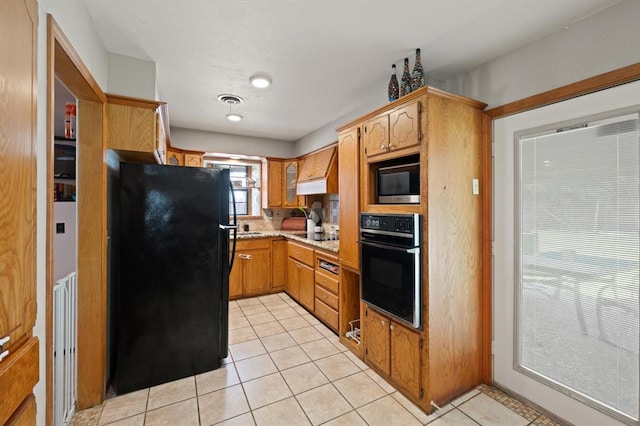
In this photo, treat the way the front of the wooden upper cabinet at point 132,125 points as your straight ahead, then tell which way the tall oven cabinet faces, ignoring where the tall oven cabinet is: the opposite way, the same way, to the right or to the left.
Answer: the opposite way

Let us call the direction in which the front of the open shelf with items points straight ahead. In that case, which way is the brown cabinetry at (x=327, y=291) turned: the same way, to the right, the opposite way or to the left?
to the right

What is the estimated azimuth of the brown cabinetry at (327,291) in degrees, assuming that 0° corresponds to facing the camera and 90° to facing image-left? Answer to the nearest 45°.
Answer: approximately 45°

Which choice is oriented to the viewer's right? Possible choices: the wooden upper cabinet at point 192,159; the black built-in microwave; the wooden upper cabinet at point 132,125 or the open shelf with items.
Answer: the wooden upper cabinet at point 132,125

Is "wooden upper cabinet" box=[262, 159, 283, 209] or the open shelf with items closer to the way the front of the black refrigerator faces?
the wooden upper cabinet

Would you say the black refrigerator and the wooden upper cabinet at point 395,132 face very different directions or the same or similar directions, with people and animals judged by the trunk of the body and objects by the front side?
very different directions

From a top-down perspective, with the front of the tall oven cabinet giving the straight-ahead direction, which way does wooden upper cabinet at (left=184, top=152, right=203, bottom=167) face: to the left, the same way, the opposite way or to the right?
to the left

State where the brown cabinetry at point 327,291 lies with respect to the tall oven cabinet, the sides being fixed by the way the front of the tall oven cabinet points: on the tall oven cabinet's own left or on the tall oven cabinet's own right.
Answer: on the tall oven cabinet's own right

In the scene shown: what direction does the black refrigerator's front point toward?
to the viewer's right

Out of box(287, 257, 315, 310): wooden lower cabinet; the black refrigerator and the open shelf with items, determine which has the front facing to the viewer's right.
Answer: the black refrigerator

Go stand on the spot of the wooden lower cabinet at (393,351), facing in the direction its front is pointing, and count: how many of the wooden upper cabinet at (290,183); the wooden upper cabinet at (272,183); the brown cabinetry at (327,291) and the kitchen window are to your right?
4

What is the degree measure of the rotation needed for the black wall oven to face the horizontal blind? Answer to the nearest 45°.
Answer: approximately 135° to its left

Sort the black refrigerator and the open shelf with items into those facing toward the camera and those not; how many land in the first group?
1
